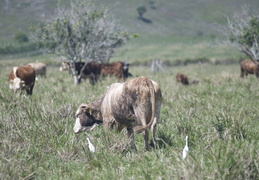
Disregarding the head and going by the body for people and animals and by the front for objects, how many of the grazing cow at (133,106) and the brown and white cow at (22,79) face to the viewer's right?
0

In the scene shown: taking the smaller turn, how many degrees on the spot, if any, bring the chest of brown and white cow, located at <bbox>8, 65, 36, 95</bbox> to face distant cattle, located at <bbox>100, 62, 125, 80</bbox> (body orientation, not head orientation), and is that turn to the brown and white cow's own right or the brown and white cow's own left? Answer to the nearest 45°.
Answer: approximately 180°

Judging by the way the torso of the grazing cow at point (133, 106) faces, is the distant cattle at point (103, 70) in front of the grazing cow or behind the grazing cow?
in front

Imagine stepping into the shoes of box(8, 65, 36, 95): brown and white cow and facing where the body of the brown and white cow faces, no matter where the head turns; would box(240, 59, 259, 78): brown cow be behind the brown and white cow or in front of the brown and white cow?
behind

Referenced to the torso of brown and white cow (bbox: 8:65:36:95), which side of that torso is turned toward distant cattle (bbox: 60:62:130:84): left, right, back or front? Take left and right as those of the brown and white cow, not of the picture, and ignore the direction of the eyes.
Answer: back
